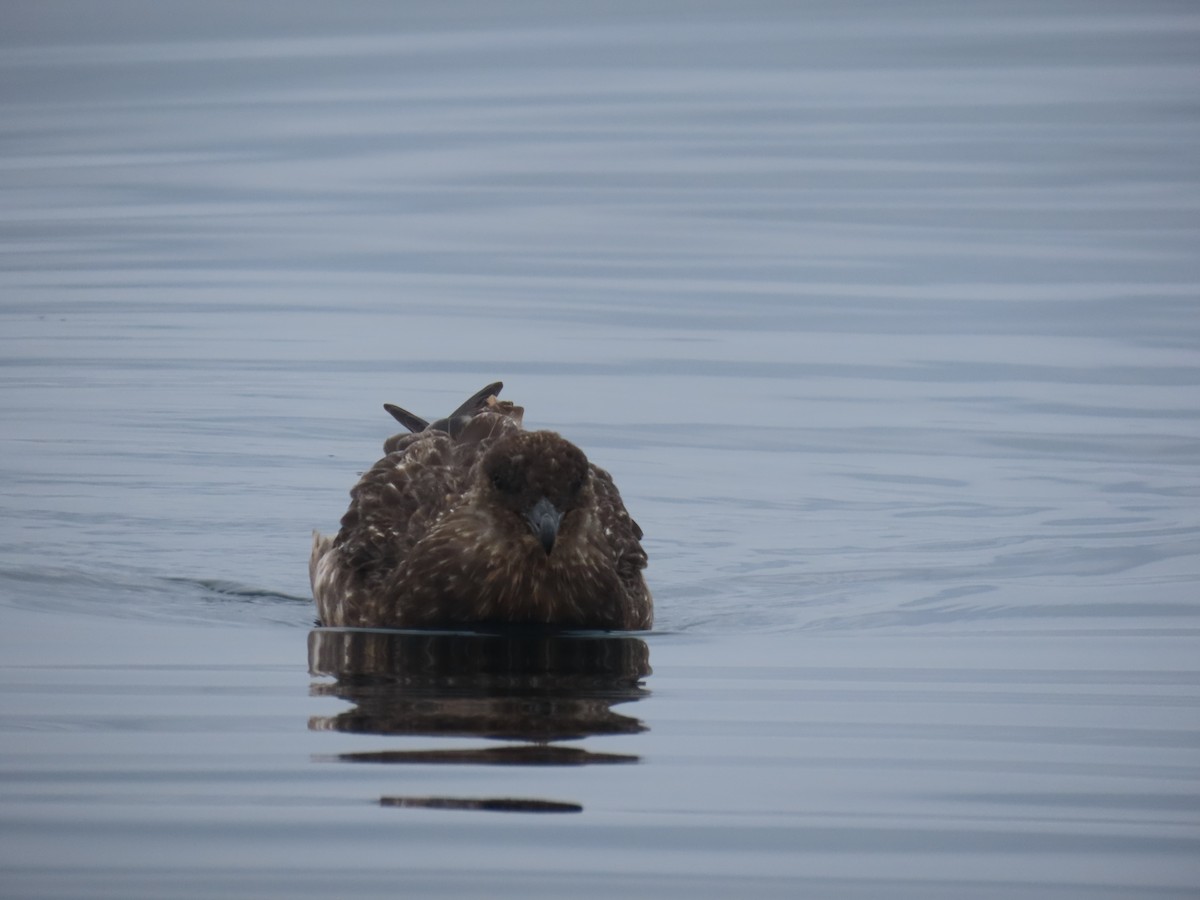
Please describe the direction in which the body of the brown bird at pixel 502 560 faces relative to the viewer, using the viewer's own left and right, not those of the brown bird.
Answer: facing the viewer
